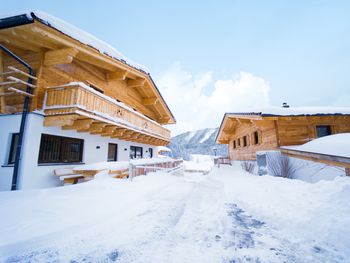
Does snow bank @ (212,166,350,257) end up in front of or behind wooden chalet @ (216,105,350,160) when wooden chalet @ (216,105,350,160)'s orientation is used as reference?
in front

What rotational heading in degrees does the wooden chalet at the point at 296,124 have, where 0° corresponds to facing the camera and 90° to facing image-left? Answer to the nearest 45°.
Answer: approximately 45°

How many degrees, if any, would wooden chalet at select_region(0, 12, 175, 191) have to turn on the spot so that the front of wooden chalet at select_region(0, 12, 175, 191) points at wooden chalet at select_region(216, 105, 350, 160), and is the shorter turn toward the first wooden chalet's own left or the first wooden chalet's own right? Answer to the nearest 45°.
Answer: approximately 45° to the first wooden chalet's own left

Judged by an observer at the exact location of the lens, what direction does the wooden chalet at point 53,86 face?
facing the viewer and to the right of the viewer

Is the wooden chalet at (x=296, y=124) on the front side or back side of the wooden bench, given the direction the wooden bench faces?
on the front side

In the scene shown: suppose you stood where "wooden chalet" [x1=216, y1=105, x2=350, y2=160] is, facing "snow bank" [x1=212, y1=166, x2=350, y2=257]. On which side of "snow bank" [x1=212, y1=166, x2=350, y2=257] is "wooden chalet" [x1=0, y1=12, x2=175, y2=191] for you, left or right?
right

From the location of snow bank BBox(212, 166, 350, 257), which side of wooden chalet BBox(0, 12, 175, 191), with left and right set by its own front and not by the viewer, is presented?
front

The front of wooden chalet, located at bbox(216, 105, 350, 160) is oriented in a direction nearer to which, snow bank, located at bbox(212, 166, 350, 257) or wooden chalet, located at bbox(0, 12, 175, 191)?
the wooden chalet

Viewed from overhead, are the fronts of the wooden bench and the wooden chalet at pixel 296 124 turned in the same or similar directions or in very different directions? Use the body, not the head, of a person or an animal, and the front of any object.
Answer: very different directions
